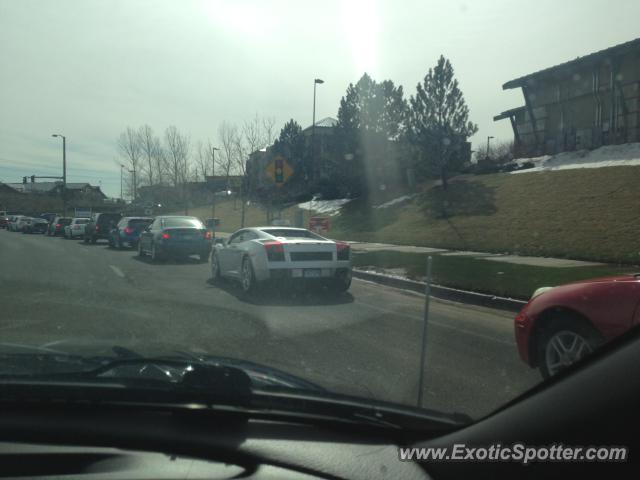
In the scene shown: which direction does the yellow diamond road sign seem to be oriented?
toward the camera

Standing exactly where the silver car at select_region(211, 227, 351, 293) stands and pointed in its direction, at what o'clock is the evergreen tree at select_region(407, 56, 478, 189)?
The evergreen tree is roughly at 2 o'clock from the silver car.

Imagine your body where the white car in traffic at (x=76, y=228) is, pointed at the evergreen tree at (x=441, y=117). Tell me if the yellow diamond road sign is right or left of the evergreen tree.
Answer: right

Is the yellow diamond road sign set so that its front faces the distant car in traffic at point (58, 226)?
no

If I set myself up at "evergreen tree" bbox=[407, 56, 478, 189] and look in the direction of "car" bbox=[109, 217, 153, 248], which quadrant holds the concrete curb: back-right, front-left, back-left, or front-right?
front-left

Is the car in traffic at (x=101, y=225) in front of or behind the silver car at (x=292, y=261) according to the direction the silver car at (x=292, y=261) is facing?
in front

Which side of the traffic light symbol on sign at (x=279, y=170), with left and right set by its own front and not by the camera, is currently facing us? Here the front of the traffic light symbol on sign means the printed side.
front

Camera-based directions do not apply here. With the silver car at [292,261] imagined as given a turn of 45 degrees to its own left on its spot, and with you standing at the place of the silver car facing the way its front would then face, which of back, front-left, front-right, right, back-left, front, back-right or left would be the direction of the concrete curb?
back

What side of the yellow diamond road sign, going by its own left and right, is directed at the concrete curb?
front

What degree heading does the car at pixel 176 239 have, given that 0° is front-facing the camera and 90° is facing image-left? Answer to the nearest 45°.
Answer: approximately 135°

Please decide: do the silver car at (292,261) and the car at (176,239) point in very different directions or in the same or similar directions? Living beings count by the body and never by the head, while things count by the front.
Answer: same or similar directions

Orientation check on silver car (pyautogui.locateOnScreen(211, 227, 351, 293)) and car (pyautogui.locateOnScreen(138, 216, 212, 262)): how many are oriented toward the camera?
0

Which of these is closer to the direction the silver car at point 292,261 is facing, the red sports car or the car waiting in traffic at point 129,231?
the car waiting in traffic

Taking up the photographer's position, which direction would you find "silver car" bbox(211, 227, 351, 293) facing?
facing away from the viewer and to the left of the viewer
